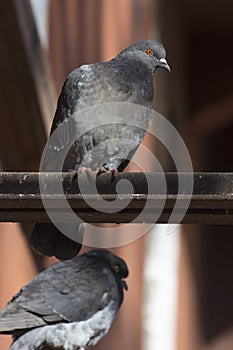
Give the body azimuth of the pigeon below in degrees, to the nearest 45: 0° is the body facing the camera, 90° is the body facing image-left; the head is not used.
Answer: approximately 270°
